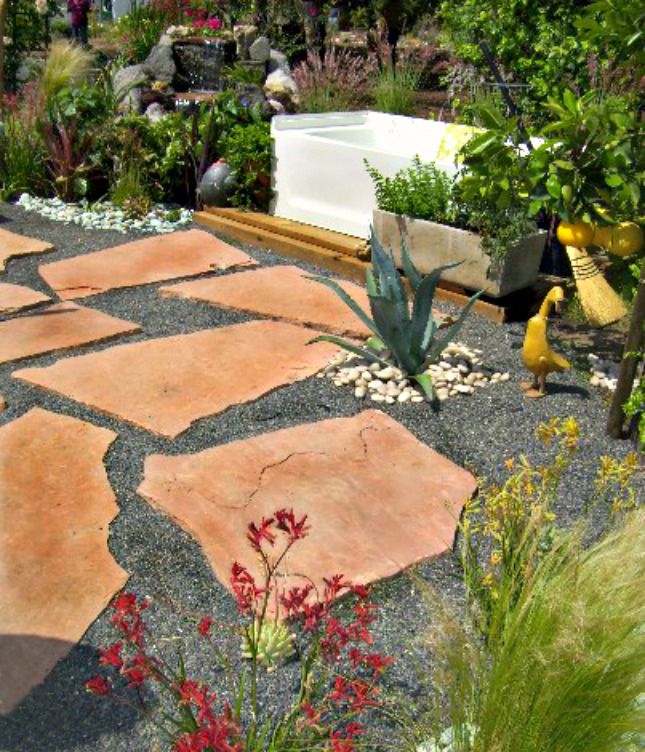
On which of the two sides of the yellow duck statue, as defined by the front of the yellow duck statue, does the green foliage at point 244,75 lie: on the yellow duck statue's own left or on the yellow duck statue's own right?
on the yellow duck statue's own right

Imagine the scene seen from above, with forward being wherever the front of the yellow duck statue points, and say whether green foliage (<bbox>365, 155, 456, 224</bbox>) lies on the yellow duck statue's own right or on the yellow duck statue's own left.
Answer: on the yellow duck statue's own right

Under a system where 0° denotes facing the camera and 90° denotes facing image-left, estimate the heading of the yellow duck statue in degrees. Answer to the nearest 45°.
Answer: approximately 90°

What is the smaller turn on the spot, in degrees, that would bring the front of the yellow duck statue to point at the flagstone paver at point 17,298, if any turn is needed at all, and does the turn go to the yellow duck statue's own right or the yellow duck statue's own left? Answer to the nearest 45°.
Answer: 0° — it already faces it

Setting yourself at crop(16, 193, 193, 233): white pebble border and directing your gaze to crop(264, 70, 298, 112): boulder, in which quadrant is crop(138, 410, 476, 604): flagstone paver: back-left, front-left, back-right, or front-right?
back-right

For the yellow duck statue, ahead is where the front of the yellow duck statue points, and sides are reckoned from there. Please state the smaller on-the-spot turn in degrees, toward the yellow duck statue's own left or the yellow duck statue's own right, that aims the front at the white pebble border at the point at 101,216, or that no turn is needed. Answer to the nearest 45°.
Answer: approximately 45° to the yellow duck statue's own right

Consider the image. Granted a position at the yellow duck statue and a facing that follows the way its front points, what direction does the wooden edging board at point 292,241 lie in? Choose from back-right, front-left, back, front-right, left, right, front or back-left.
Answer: front-right

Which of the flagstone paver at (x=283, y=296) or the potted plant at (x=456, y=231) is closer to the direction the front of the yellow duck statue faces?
the flagstone paver

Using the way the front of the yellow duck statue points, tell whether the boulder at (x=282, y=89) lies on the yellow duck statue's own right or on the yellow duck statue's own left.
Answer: on the yellow duck statue's own right

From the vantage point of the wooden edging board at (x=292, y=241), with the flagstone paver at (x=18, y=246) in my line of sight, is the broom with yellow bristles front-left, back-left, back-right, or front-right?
back-left

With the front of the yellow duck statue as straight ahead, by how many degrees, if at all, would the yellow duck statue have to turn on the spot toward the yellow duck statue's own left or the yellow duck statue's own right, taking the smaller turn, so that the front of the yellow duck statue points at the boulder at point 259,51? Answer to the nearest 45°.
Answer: approximately 45° to the yellow duck statue's own right

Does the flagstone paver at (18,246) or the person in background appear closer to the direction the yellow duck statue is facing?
the flagstone paver
